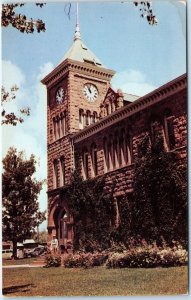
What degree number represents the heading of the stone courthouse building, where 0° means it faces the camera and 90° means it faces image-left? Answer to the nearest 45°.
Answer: approximately 45°
